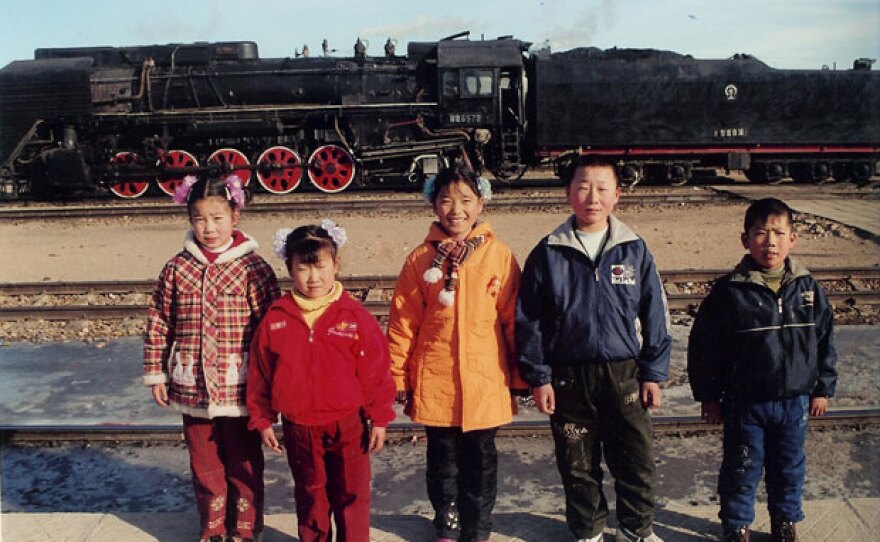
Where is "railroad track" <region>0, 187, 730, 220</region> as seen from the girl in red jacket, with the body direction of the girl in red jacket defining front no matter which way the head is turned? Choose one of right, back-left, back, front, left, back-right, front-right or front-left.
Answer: back

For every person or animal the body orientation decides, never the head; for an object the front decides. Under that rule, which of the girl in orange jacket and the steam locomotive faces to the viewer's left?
the steam locomotive

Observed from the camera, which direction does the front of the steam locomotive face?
facing to the left of the viewer

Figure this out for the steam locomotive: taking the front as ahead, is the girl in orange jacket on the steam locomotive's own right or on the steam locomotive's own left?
on the steam locomotive's own left
